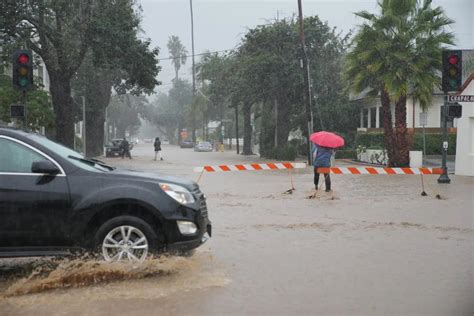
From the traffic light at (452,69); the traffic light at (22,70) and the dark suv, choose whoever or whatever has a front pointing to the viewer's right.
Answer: the dark suv

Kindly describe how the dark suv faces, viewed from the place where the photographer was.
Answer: facing to the right of the viewer

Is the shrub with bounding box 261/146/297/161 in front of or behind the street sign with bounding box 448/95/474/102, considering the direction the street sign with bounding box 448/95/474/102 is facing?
behind

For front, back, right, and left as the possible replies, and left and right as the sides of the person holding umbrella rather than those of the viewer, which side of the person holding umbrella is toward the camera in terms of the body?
back

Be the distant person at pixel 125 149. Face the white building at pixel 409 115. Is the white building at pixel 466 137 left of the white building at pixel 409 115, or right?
right

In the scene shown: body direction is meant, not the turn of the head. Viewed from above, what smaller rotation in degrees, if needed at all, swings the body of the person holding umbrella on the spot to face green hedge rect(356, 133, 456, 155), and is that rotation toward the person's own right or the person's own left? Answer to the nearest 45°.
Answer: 0° — they already face it

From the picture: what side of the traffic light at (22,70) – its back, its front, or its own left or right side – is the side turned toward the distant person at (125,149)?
back

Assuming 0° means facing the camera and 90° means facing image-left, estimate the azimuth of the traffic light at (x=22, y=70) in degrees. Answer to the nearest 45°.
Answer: approximately 0°

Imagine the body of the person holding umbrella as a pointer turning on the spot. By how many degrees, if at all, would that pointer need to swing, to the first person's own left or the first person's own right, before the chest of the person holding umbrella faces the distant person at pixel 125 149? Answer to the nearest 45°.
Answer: approximately 45° to the first person's own left

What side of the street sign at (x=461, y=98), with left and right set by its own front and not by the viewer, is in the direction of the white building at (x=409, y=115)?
back

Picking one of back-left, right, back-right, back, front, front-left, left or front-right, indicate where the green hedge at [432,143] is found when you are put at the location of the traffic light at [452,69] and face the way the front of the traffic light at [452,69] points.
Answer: back
